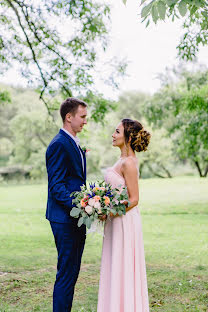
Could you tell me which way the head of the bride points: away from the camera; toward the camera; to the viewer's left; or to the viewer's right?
to the viewer's left

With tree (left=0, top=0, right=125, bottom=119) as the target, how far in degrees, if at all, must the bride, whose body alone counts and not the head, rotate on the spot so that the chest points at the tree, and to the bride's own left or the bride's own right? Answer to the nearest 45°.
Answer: approximately 90° to the bride's own right

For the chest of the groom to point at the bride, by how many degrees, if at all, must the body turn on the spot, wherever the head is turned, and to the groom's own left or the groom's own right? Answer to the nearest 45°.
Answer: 0° — they already face them

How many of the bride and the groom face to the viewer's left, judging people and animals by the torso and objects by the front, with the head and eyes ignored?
1

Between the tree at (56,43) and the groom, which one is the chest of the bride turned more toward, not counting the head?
the groom

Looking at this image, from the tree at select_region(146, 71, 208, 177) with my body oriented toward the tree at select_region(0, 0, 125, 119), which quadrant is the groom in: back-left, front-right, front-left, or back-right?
front-left

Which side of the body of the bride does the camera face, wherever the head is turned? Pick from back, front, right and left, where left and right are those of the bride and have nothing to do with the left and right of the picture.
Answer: left

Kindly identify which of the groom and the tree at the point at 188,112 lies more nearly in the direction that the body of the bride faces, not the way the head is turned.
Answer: the groom

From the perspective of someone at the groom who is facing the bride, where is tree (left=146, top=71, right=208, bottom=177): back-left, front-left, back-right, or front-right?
front-left

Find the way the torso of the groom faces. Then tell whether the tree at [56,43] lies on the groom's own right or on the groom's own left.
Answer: on the groom's own left

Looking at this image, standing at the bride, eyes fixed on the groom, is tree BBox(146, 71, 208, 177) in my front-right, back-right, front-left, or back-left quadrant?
back-right

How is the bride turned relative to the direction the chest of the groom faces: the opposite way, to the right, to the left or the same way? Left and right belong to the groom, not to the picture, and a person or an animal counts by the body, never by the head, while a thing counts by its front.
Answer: the opposite way

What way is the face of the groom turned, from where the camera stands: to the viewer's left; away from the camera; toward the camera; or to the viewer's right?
to the viewer's right

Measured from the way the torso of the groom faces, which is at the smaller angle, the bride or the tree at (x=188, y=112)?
the bride

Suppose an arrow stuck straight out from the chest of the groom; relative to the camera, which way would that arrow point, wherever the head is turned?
to the viewer's right
